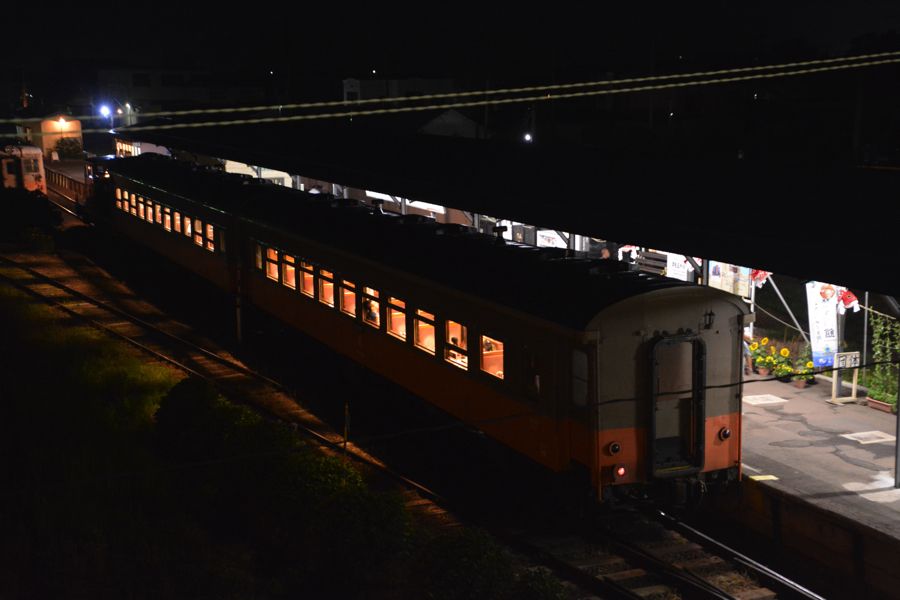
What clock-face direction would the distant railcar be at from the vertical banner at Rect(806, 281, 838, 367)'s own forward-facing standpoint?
The distant railcar is roughly at 4 o'clock from the vertical banner.

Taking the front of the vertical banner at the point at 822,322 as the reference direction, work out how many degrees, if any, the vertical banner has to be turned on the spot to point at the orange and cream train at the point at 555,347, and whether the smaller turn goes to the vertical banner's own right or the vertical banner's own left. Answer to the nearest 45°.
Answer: approximately 45° to the vertical banner's own right

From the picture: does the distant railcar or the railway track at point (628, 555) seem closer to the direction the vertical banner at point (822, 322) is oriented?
the railway track

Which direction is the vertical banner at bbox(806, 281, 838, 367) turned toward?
toward the camera

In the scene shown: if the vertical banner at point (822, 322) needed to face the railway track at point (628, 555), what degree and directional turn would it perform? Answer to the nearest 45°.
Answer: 0° — it already faces it
